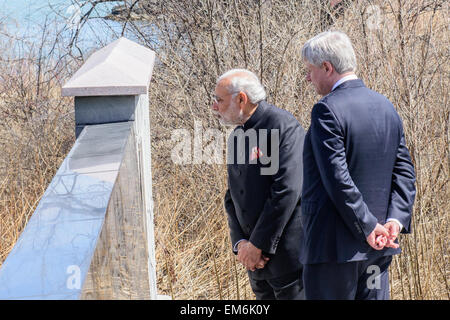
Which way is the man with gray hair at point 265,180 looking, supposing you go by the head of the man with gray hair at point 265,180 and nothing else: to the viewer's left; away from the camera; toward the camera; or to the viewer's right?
to the viewer's left

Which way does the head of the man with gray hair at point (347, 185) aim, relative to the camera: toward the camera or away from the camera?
away from the camera

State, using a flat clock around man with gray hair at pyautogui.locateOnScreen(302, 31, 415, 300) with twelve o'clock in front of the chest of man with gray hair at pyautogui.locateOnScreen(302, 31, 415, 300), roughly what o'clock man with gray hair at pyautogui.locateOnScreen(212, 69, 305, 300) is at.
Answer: man with gray hair at pyautogui.locateOnScreen(212, 69, 305, 300) is roughly at 12 o'clock from man with gray hair at pyautogui.locateOnScreen(302, 31, 415, 300).

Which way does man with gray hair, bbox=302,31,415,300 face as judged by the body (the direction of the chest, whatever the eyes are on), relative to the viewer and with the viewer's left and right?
facing away from the viewer and to the left of the viewer
